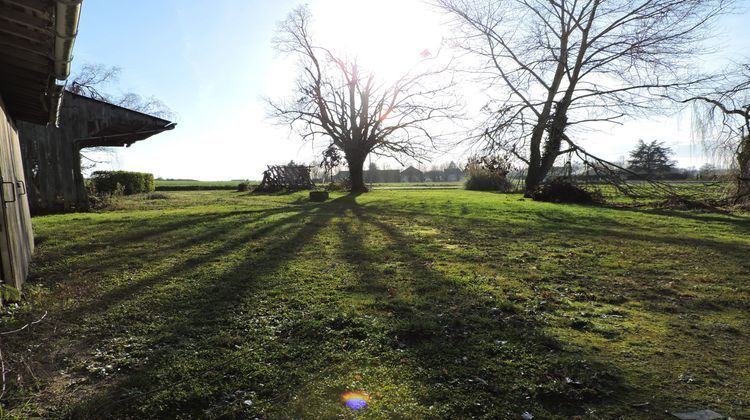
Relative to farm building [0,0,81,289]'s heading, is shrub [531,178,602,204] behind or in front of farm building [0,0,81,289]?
in front

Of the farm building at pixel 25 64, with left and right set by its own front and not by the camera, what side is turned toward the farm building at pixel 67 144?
left

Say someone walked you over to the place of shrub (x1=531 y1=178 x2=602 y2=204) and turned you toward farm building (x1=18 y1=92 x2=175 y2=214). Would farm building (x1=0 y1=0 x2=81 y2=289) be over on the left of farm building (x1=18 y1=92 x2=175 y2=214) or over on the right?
left

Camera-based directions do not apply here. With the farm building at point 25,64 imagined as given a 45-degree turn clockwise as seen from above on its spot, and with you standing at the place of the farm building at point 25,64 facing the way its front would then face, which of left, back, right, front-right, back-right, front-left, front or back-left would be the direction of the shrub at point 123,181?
back-left

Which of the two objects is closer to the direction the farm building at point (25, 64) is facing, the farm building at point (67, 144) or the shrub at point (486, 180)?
the shrub

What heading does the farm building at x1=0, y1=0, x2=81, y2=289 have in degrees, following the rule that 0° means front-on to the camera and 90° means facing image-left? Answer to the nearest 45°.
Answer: approximately 270°
